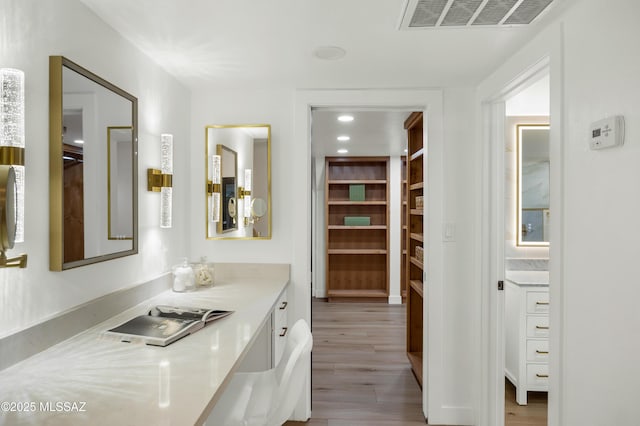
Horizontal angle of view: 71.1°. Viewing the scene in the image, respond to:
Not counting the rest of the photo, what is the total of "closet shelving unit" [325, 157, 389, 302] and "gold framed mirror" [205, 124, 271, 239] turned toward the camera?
2

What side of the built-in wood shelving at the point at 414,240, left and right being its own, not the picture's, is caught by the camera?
left

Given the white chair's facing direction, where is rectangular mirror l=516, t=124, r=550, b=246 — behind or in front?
behind

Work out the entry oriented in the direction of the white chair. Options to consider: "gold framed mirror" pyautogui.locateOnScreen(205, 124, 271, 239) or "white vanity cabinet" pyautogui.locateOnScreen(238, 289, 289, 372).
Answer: the gold framed mirror

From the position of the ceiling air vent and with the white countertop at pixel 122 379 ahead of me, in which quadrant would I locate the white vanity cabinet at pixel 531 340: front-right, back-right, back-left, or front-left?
back-right

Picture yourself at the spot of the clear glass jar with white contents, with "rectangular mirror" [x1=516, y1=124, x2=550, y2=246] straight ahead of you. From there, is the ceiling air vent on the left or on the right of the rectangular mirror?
right

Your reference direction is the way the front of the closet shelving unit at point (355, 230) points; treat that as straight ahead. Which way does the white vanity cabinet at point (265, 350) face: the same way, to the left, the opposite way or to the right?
to the left

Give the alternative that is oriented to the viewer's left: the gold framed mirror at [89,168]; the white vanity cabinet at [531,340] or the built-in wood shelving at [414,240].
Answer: the built-in wood shelving

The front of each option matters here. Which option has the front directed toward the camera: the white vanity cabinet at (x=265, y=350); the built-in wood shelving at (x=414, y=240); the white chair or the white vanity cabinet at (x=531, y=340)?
the white vanity cabinet at (x=531, y=340)

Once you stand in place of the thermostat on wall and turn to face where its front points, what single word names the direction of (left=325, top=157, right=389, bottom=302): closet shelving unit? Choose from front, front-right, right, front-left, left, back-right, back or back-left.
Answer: right

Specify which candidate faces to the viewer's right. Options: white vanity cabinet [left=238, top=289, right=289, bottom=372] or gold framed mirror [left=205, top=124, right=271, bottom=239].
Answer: the white vanity cabinet

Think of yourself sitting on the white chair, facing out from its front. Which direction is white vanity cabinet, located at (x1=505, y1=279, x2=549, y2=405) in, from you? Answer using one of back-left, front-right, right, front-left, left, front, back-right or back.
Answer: back-right

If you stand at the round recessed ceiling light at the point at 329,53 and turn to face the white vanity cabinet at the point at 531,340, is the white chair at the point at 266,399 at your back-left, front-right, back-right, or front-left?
back-right
